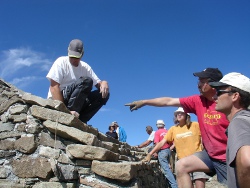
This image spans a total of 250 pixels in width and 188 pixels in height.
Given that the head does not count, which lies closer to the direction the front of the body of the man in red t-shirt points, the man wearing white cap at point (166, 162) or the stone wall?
the stone wall

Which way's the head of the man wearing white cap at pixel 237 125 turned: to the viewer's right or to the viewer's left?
to the viewer's left

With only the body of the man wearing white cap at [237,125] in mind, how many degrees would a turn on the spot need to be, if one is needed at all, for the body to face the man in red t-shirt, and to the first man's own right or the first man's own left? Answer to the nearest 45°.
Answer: approximately 90° to the first man's own right

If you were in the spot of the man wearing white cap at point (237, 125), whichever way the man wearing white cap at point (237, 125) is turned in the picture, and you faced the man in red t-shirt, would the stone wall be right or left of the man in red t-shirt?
left

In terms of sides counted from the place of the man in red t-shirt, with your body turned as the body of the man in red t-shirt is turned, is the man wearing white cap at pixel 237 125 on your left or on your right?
on your left

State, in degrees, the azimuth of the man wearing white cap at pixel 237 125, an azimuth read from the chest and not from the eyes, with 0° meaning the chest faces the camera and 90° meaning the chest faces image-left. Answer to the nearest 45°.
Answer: approximately 90°

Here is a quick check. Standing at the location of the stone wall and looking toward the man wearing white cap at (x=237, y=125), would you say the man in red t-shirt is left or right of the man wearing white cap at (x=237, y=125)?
left

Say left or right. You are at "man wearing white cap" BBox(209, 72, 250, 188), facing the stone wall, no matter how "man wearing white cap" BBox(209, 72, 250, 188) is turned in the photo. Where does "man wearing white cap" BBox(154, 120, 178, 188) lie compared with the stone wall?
right

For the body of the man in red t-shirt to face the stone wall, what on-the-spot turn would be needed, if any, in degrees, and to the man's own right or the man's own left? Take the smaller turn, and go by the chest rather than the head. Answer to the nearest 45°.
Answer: approximately 45° to the man's own right
